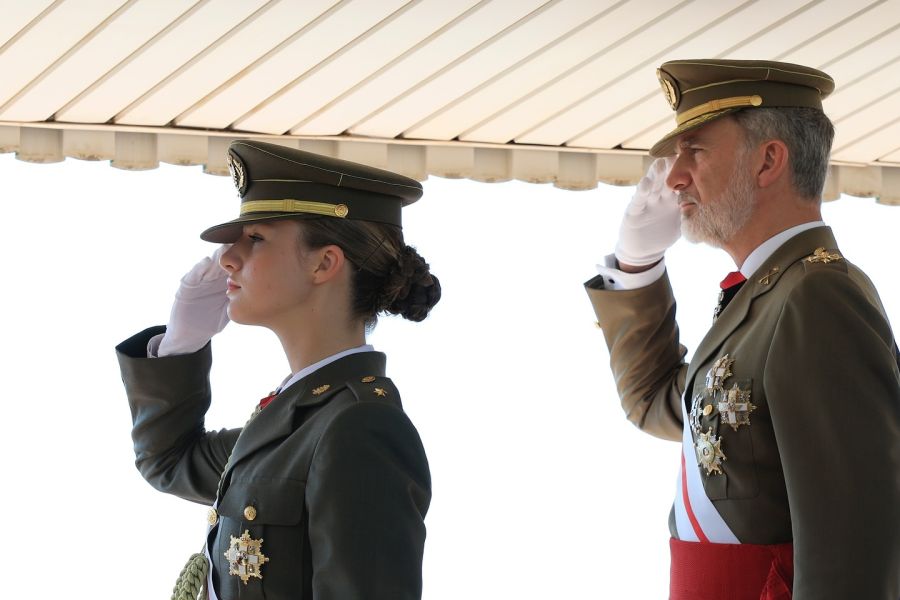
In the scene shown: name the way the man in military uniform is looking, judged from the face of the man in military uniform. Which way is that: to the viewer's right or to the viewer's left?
to the viewer's left

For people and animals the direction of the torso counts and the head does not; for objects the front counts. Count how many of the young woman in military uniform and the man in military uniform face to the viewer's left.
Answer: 2

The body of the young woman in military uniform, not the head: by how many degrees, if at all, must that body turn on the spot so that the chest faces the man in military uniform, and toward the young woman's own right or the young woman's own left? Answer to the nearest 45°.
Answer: approximately 180°

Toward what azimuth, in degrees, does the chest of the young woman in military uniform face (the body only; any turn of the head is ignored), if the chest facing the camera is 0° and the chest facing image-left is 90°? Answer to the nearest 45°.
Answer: approximately 90°

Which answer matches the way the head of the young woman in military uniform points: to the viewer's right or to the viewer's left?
to the viewer's left

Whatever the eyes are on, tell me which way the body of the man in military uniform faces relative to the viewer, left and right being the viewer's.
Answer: facing to the left of the viewer

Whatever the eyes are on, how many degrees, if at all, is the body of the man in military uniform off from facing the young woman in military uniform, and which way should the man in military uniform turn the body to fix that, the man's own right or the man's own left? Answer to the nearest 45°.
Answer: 0° — they already face them
